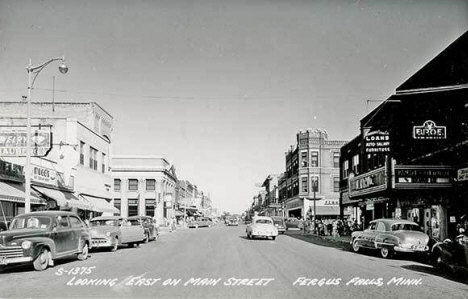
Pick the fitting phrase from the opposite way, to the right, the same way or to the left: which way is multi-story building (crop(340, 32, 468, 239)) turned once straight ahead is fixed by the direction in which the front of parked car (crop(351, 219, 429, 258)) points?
to the left

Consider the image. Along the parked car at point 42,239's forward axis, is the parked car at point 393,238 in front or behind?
behind

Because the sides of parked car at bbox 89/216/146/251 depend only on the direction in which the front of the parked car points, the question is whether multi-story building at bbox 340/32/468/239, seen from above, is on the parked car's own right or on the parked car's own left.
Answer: on the parked car's own left

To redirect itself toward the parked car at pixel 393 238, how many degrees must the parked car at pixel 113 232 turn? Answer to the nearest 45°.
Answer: approximately 90° to its left
